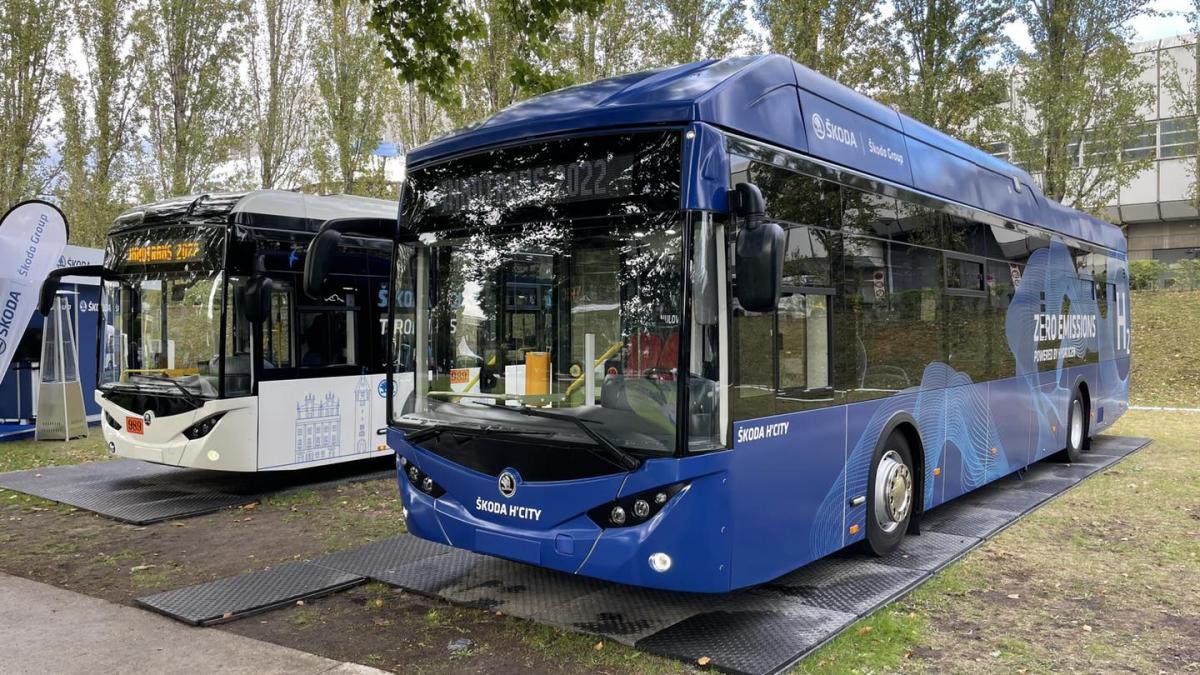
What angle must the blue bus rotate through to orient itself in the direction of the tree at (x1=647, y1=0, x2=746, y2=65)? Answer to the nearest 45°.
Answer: approximately 135° to its right

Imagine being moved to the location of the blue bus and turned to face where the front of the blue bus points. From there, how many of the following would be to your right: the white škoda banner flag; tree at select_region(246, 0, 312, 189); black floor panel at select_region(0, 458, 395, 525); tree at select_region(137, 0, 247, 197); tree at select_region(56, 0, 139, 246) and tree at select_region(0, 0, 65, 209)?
6

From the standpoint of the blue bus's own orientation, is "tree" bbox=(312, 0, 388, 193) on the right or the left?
on its right

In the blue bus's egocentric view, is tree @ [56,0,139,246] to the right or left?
on its right

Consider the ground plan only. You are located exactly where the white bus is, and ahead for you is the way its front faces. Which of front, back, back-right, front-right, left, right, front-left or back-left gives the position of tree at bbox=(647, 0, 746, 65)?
back

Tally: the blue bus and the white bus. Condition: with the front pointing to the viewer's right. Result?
0

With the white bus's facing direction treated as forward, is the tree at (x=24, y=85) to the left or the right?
on its right

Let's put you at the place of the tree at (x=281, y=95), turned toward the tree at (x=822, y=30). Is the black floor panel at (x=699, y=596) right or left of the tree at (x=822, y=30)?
right

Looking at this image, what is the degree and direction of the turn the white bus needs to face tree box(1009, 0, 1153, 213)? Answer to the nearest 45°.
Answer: approximately 135° to its left

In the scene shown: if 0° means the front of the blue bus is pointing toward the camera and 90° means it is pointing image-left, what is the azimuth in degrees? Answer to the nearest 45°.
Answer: approximately 45°

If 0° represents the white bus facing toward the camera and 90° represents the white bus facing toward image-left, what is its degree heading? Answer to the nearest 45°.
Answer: approximately 45°

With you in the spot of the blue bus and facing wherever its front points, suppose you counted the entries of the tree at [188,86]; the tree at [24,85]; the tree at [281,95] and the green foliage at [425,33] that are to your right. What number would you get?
4

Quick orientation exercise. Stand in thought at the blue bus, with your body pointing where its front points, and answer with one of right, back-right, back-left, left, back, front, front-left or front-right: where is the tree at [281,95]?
right

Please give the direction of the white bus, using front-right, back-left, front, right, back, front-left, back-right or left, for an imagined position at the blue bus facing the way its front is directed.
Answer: right

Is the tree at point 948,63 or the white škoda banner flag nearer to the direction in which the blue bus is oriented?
the white škoda banner flag
